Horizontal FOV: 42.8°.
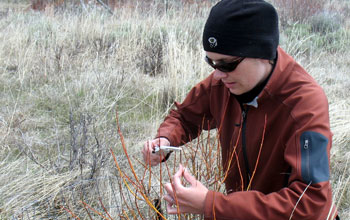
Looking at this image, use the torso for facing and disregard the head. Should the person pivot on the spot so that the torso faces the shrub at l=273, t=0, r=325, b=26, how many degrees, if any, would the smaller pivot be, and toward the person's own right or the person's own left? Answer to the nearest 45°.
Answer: approximately 135° to the person's own right

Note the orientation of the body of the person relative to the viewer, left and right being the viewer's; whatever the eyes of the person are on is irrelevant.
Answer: facing the viewer and to the left of the viewer

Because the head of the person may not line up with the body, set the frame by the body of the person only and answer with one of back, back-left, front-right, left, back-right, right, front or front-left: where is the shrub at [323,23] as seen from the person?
back-right

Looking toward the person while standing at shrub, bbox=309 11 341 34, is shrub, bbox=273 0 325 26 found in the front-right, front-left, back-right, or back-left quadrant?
back-right

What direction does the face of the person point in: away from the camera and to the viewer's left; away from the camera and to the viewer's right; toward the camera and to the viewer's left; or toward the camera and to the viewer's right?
toward the camera and to the viewer's left
